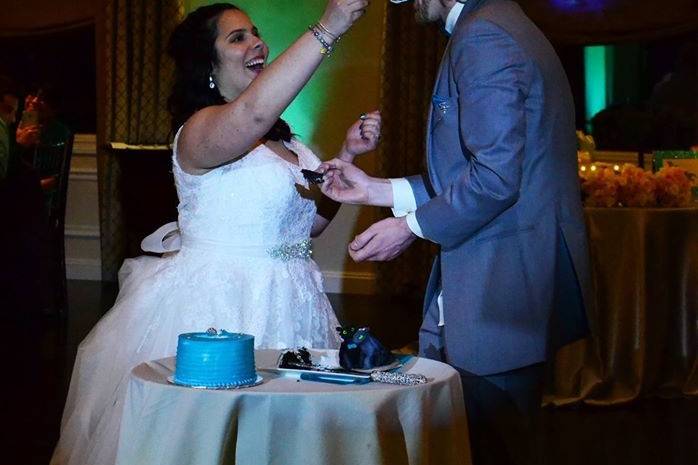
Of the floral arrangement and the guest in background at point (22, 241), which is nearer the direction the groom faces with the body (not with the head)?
the guest in background

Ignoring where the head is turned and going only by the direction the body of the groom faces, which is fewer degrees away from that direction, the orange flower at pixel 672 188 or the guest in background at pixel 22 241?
the guest in background

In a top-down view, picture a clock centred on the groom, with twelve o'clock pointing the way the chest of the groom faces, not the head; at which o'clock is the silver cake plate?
The silver cake plate is roughly at 11 o'clock from the groom.

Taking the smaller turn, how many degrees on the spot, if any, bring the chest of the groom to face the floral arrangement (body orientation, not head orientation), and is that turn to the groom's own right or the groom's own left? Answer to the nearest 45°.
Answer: approximately 90° to the groom's own right

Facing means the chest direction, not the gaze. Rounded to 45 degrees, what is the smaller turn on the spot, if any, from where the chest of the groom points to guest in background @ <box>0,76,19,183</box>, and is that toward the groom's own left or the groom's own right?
approximately 45° to the groom's own right

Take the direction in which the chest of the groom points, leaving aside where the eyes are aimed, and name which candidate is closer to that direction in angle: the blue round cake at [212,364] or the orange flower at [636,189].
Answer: the blue round cake

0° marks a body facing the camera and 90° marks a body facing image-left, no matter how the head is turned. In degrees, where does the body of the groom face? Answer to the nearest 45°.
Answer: approximately 90°

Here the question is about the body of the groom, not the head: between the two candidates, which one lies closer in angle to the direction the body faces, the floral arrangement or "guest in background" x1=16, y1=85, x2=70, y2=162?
the guest in background

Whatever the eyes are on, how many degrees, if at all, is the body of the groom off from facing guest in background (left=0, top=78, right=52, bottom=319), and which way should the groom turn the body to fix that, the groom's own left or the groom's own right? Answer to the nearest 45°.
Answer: approximately 45° to the groom's own right
